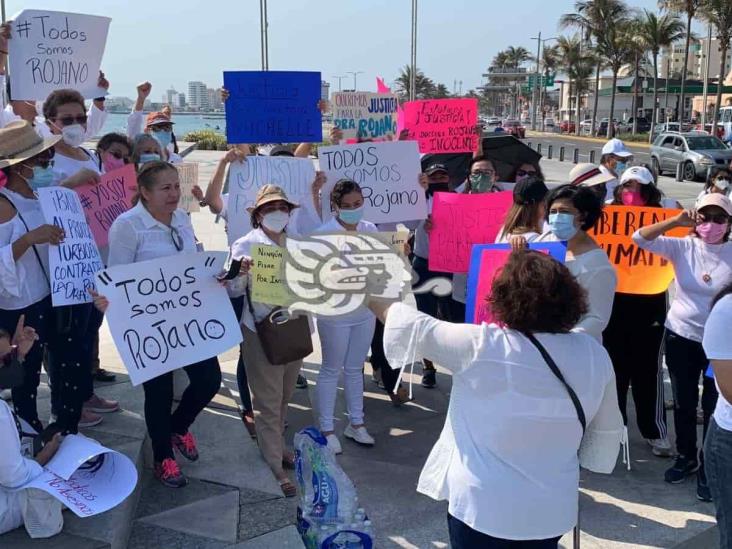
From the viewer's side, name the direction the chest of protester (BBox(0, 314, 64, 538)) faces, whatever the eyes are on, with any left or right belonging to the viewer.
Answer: facing to the right of the viewer

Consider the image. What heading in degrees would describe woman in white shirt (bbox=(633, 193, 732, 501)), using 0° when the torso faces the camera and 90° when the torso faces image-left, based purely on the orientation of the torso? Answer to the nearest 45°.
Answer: approximately 0°

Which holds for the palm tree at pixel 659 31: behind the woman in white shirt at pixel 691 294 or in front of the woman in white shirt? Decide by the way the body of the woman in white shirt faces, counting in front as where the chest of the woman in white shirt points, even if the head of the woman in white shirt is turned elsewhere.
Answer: behind

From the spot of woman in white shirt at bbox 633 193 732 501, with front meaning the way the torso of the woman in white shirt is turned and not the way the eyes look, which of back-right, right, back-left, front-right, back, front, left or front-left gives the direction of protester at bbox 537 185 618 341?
front-right

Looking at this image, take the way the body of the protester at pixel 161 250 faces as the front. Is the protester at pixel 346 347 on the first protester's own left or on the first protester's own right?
on the first protester's own left

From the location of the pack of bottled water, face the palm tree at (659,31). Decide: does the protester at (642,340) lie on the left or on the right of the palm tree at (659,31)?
right

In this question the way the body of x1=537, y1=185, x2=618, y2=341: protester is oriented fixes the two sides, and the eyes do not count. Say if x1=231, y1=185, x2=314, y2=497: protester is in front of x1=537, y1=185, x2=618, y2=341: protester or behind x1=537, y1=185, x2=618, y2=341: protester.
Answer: in front

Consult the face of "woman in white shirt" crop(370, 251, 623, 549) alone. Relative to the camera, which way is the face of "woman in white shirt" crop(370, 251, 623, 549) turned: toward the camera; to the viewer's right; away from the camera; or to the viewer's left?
away from the camera

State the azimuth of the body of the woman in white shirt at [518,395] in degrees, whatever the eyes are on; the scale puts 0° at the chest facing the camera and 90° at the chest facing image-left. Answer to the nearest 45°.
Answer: approximately 180°

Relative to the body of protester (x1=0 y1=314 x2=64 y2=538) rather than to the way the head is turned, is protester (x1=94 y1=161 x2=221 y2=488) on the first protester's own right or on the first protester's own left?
on the first protester's own left

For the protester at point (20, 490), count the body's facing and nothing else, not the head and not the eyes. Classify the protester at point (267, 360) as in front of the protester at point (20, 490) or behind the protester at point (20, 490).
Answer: in front

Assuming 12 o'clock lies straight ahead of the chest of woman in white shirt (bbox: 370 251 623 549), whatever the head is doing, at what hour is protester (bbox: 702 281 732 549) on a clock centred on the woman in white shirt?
The protester is roughly at 2 o'clock from the woman in white shirt.

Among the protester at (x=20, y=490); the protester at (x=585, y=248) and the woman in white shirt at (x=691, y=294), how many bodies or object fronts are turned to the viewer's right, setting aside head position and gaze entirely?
1

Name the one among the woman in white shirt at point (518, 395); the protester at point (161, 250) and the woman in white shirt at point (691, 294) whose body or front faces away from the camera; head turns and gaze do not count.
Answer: the woman in white shirt at point (518, 395)

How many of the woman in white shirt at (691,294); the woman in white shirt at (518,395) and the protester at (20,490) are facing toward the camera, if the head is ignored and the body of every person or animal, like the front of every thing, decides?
1

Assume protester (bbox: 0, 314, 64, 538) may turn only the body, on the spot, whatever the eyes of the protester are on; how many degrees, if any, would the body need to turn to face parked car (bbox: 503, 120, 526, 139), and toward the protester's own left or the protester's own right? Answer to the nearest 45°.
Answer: approximately 45° to the protester's own left
